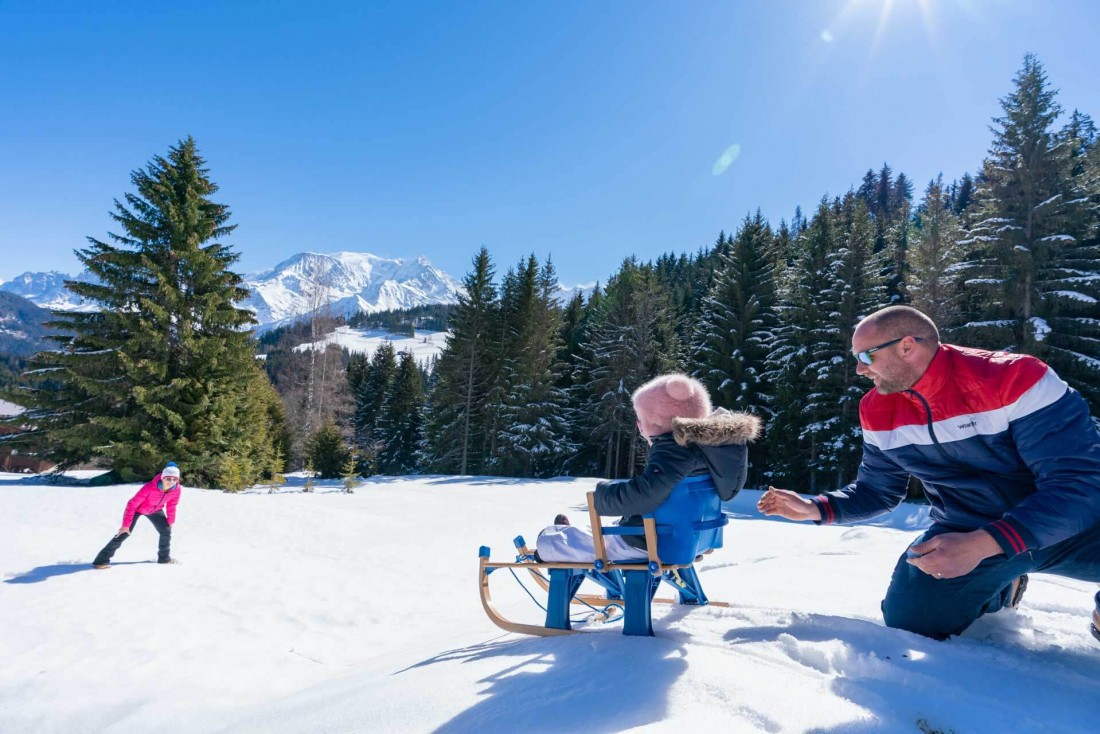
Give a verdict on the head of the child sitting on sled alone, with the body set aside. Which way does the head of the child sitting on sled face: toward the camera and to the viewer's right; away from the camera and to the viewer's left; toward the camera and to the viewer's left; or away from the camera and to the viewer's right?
away from the camera and to the viewer's left

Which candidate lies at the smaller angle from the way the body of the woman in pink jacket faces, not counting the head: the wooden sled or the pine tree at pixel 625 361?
the wooden sled

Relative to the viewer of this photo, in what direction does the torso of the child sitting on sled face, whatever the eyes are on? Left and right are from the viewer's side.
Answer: facing to the left of the viewer

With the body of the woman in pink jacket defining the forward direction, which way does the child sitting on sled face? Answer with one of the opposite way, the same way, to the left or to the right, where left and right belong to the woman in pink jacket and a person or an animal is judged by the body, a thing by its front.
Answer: the opposite way

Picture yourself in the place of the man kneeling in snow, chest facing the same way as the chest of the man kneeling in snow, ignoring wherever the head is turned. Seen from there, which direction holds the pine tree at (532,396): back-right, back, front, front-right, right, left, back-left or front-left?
right

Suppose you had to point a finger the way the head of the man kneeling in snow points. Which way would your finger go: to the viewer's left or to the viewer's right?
to the viewer's left

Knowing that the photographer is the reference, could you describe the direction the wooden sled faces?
facing away from the viewer and to the left of the viewer

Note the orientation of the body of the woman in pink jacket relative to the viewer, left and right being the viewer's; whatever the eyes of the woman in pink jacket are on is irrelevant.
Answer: facing the viewer and to the right of the viewer

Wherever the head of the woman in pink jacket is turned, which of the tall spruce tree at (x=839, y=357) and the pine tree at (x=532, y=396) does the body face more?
the tall spruce tree

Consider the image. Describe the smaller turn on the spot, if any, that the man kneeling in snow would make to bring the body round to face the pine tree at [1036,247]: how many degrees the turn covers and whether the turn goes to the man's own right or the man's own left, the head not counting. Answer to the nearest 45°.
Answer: approximately 135° to the man's own right

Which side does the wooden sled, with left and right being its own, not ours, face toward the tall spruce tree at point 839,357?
right
